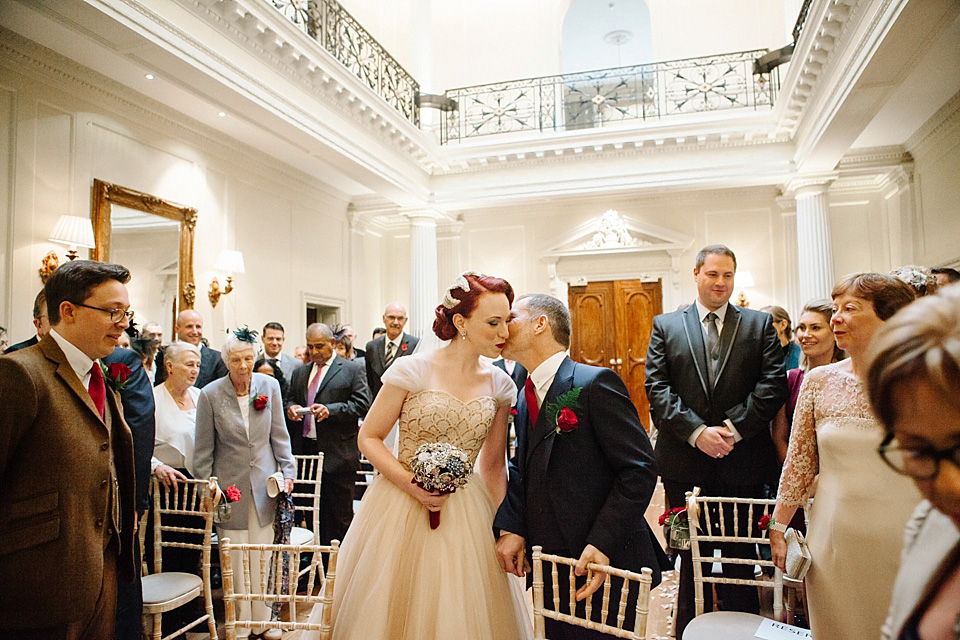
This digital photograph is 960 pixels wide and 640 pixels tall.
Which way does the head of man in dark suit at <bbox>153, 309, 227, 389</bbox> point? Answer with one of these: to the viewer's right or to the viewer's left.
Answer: to the viewer's right

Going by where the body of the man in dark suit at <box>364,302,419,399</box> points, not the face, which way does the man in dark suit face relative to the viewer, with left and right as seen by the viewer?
facing the viewer

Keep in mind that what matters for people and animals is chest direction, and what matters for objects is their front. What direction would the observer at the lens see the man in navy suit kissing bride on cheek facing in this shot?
facing the viewer and to the left of the viewer

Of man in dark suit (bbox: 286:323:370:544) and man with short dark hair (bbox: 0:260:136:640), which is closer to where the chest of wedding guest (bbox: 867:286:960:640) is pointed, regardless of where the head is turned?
the man with short dark hair

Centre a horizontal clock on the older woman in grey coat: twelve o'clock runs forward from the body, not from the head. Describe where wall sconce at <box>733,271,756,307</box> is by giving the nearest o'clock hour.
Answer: The wall sconce is roughly at 8 o'clock from the older woman in grey coat.

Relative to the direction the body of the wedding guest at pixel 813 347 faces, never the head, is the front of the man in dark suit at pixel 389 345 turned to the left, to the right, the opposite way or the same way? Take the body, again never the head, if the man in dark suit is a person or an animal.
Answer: to the left

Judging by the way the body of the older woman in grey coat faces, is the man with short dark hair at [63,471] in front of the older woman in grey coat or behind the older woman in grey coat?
in front

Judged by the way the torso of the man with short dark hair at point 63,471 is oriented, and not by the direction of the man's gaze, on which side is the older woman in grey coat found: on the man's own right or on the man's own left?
on the man's own left

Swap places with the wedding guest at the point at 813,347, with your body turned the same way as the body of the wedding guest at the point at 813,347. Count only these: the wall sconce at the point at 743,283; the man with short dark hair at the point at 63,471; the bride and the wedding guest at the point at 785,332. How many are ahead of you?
2

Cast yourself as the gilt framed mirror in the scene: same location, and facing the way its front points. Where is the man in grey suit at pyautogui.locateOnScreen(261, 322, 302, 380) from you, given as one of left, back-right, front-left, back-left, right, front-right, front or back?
front

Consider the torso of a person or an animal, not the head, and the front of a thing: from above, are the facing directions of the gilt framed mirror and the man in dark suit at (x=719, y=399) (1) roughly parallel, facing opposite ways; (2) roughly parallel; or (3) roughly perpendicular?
roughly perpendicular

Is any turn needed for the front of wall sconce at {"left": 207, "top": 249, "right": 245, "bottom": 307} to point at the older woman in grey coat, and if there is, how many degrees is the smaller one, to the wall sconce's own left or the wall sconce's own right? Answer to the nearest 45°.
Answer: approximately 45° to the wall sconce's own right

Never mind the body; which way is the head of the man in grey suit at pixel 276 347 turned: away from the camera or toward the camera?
toward the camera

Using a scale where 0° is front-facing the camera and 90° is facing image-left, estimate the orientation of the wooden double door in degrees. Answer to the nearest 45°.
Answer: approximately 0°

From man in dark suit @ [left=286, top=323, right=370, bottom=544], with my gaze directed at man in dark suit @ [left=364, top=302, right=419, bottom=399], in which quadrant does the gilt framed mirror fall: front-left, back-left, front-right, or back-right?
front-left
